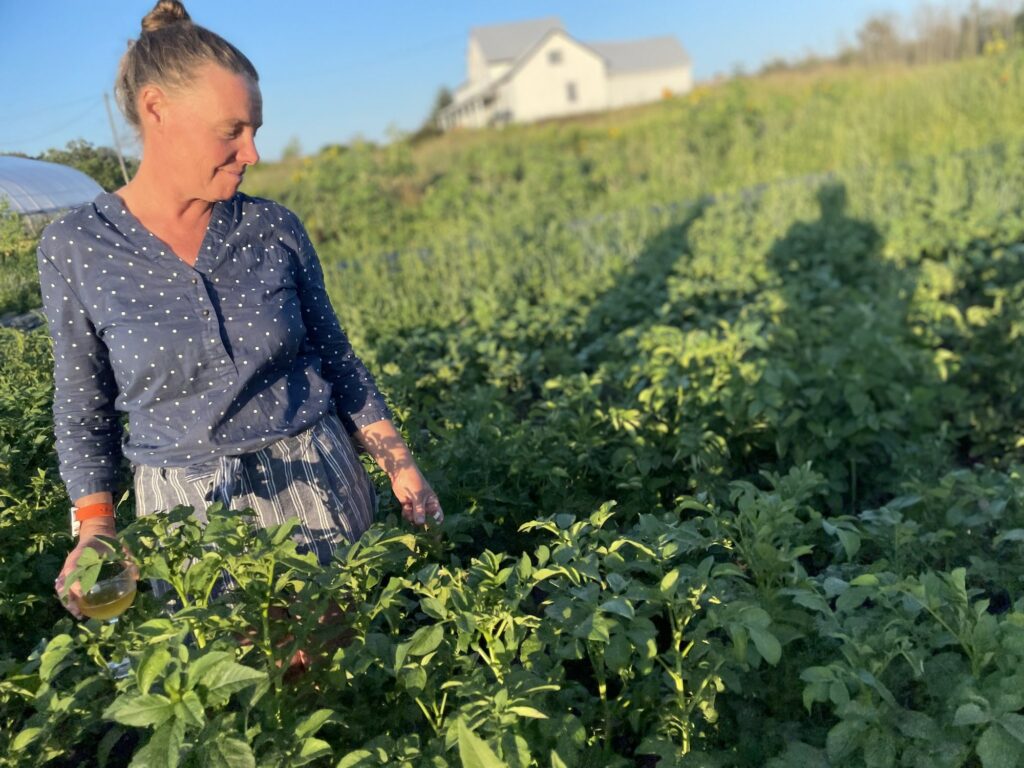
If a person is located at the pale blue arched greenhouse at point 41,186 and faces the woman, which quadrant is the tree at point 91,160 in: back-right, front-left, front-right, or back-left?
back-left

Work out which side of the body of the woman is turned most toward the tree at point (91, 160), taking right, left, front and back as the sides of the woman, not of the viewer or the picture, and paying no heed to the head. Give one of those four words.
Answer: back

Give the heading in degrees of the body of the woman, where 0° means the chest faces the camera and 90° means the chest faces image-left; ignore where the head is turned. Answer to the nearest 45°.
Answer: approximately 0°

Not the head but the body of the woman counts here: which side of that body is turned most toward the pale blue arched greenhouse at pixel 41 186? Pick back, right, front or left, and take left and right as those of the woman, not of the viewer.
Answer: back
